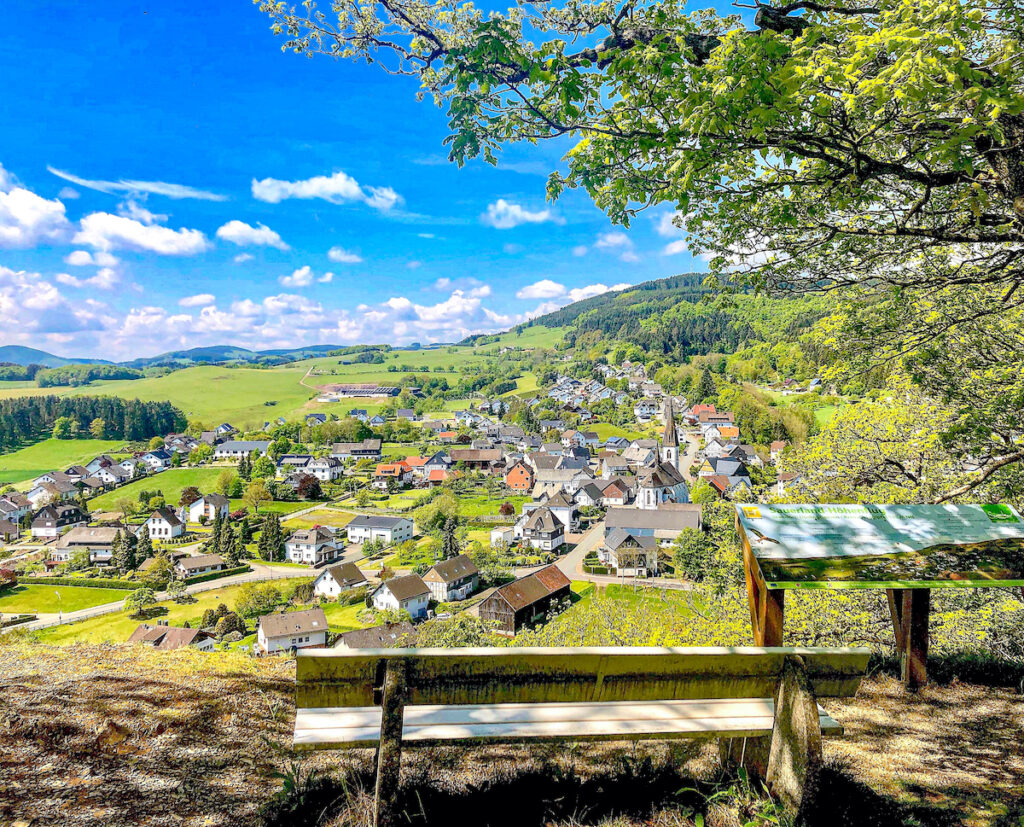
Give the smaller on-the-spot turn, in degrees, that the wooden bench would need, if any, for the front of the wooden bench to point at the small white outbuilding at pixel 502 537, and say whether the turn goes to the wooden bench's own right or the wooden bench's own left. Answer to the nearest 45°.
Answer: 0° — it already faces it

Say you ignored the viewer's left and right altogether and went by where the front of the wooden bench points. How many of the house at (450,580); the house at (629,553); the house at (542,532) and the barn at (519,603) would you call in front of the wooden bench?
4

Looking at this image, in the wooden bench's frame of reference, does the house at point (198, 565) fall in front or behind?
in front

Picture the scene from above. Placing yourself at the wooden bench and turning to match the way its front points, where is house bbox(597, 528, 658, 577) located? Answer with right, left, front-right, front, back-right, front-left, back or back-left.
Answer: front

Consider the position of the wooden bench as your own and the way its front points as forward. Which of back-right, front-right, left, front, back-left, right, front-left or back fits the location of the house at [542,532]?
front

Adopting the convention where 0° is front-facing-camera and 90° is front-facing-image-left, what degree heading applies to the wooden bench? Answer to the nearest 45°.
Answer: approximately 180°

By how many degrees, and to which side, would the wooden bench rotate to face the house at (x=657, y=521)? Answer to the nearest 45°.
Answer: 0° — it already faces it

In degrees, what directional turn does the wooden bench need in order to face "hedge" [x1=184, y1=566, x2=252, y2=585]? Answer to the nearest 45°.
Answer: approximately 45° to its left

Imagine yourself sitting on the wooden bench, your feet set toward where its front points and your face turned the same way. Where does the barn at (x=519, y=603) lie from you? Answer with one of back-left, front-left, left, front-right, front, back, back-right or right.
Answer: front

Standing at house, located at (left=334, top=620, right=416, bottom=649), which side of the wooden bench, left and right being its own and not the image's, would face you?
front

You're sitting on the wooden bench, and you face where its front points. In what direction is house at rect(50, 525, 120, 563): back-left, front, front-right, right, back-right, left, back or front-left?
front-left
